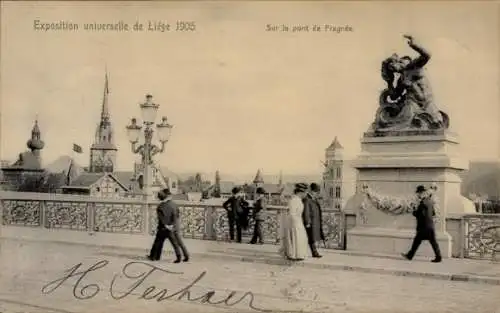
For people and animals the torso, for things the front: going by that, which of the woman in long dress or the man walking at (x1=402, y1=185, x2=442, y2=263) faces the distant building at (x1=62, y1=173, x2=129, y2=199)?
the man walking

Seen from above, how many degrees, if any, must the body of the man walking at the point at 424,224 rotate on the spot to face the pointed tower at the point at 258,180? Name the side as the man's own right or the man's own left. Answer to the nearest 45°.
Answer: approximately 90° to the man's own right

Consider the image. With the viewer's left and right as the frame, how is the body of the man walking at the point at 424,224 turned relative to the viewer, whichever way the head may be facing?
facing to the left of the viewer

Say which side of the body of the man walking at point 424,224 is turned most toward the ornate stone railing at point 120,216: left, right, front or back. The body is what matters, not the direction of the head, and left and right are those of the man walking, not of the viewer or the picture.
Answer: front

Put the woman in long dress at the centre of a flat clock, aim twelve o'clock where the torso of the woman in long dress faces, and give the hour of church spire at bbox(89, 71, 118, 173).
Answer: The church spire is roughly at 6 o'clock from the woman in long dress.

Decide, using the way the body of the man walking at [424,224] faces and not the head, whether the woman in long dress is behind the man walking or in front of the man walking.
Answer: in front

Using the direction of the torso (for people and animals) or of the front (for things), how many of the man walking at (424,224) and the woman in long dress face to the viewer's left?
1

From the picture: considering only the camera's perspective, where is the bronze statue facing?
facing the viewer and to the left of the viewer

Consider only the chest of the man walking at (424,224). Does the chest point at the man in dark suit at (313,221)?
yes
